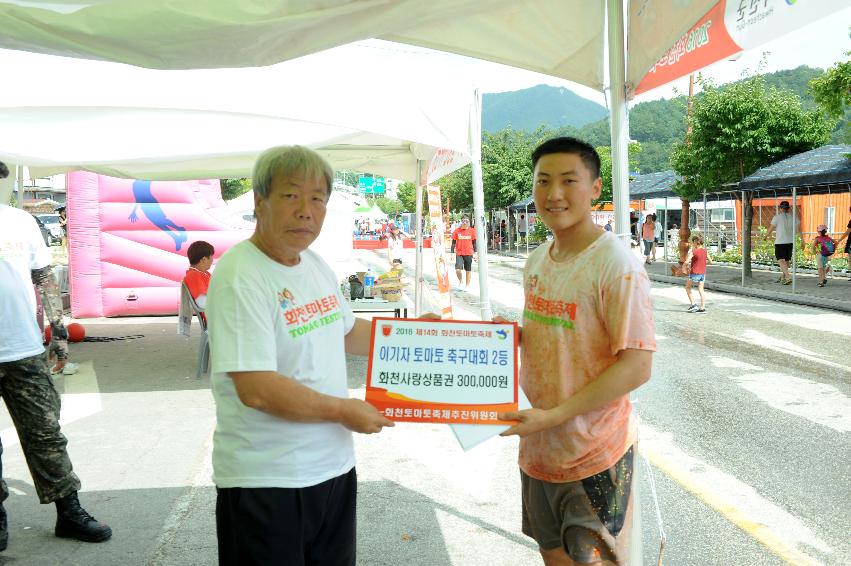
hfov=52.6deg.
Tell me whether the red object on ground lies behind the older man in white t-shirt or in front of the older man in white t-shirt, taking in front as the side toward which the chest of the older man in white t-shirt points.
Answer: behind

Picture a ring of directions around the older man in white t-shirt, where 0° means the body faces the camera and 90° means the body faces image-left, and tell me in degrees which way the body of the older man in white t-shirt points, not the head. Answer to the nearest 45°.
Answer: approximately 315°

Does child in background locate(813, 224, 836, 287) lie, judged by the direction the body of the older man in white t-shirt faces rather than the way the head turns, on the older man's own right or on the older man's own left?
on the older man's own left

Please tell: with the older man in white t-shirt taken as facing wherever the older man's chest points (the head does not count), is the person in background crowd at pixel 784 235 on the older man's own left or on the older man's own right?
on the older man's own left

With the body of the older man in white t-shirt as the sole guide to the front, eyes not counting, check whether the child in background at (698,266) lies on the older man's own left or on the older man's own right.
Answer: on the older man's own left

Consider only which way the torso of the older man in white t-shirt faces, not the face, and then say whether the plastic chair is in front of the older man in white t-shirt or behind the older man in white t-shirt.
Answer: behind

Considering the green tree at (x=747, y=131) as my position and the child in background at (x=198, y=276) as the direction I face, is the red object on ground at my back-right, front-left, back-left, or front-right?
front-right

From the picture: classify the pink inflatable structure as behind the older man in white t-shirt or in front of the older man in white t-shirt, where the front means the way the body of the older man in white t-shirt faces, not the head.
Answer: behind

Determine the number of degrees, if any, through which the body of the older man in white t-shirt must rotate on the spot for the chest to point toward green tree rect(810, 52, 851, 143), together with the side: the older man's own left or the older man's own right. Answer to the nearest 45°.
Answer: approximately 90° to the older man's own left

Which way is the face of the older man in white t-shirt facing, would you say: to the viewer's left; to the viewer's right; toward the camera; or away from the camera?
toward the camera

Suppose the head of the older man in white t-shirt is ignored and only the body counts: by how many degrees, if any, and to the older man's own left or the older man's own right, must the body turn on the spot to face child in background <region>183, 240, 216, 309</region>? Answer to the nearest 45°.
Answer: approximately 135° to the older man's own left
